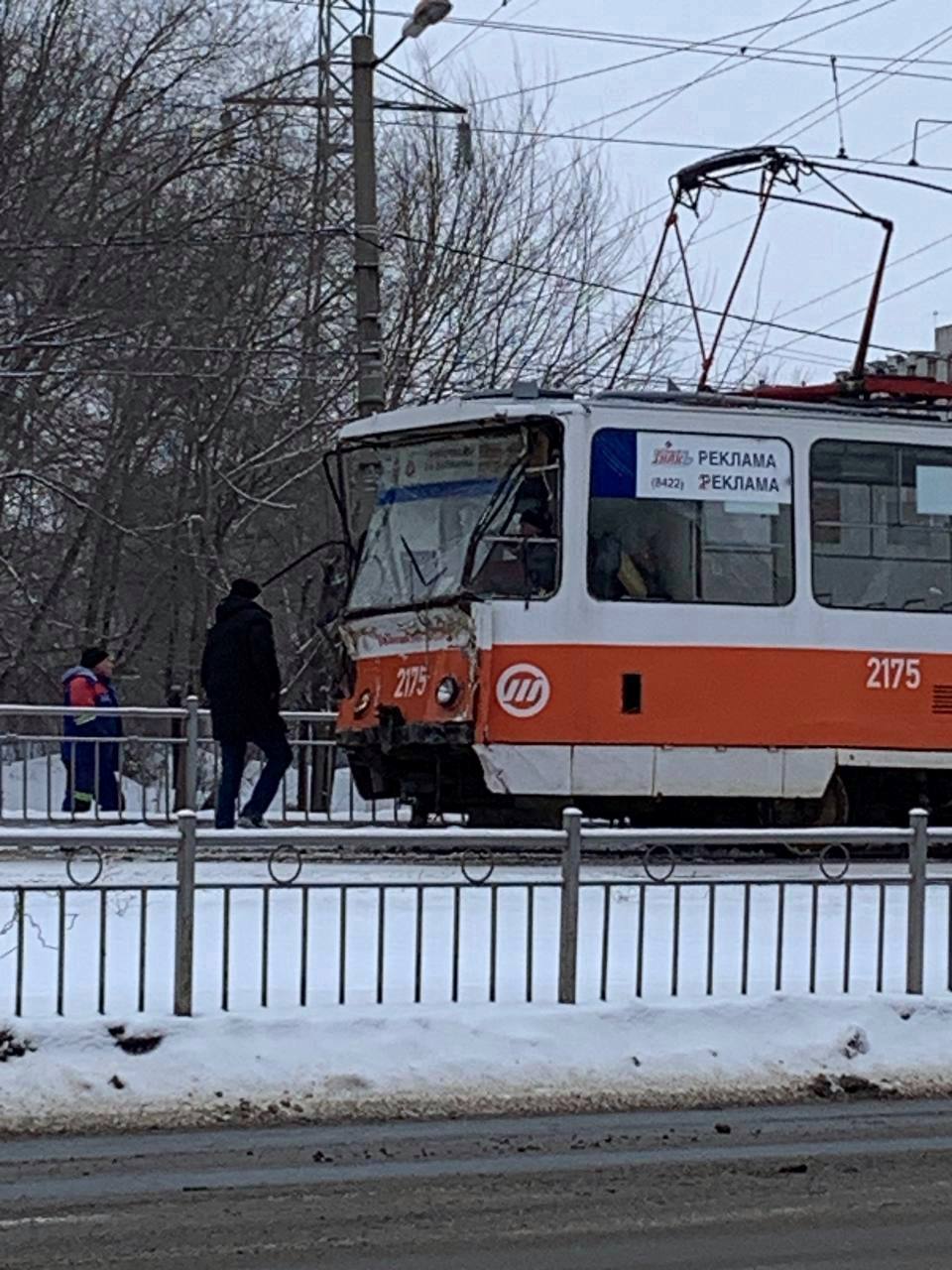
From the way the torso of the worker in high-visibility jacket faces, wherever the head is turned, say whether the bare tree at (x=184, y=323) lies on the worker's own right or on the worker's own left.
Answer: on the worker's own left

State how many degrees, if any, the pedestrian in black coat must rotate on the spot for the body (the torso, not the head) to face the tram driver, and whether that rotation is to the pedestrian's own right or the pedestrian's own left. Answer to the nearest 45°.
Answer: approximately 90° to the pedestrian's own right

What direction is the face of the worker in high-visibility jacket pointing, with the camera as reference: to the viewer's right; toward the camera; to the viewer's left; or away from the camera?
to the viewer's right

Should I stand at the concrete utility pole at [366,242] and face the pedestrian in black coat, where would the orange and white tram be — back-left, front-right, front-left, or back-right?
front-left

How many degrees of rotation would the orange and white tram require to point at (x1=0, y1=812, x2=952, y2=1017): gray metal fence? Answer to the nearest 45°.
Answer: approximately 45° to its left

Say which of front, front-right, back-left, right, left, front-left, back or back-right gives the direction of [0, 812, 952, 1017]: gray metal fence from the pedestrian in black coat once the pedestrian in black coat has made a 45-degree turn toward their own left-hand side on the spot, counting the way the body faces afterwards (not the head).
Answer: back

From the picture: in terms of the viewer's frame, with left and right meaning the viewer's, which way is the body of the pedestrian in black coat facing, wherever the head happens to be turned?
facing away from the viewer and to the right of the viewer

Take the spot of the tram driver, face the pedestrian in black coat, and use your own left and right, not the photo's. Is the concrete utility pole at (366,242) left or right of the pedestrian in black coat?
right

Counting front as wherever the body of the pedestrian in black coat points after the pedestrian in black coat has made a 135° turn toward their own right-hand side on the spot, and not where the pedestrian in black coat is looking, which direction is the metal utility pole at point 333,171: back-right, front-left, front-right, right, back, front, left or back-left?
back

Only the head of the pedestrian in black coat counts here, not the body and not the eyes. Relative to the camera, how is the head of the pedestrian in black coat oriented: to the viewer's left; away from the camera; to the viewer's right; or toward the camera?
away from the camera

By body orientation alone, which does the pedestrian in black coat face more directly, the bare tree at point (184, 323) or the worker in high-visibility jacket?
the bare tree

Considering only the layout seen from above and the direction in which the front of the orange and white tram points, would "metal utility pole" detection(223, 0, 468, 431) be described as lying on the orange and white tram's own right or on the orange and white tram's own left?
on the orange and white tram's own right

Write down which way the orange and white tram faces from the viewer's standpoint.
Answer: facing the viewer and to the left of the viewer

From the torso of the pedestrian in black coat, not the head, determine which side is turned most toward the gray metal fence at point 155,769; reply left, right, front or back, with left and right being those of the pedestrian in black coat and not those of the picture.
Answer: left
